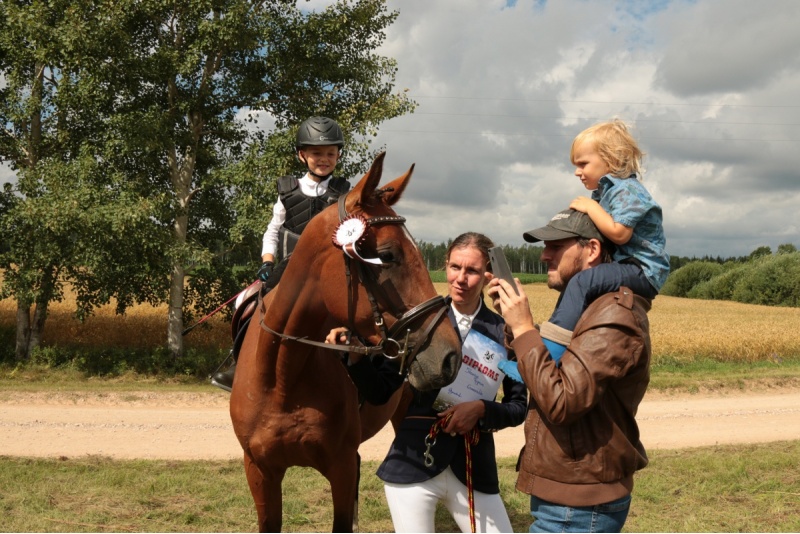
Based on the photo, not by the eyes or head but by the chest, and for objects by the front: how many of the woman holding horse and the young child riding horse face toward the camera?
2

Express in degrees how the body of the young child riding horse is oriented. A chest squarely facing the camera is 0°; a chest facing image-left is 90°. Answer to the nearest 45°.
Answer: approximately 0°

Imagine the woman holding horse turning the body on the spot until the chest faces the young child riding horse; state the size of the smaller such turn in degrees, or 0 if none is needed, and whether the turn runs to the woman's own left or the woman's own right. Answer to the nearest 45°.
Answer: approximately 135° to the woman's own right

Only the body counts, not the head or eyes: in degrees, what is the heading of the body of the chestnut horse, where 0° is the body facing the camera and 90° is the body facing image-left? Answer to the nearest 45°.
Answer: approximately 0°
